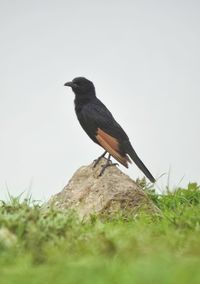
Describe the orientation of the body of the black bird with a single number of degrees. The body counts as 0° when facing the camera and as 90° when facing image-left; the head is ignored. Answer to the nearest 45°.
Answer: approximately 90°
